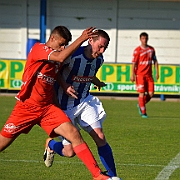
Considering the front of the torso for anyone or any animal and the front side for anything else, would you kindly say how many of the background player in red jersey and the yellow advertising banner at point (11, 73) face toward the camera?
2

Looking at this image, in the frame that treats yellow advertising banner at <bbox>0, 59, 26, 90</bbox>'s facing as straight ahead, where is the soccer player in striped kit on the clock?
The soccer player in striped kit is roughly at 12 o'clock from the yellow advertising banner.

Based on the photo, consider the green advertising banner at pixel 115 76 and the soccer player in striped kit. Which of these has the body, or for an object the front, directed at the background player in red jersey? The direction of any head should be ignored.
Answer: the green advertising banner

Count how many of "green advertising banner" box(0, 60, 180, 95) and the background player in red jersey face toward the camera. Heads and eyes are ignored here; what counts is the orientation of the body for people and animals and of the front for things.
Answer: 2

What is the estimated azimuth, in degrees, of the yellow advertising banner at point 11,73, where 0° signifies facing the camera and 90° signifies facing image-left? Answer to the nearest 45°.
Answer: approximately 0°

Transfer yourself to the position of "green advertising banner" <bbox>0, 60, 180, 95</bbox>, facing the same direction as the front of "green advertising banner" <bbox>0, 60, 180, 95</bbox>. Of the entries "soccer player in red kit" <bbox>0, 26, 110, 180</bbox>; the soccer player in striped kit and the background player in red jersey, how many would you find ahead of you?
3

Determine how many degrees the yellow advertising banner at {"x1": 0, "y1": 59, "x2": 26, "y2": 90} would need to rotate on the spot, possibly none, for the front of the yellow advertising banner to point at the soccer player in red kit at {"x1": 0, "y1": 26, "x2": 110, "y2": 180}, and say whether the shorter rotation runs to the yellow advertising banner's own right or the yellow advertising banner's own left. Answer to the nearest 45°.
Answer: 0° — it already faces them

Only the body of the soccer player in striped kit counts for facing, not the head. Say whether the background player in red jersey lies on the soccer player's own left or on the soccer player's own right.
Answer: on the soccer player's own left

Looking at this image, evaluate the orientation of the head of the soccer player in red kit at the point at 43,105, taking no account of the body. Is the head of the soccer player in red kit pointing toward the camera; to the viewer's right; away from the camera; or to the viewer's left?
to the viewer's right
